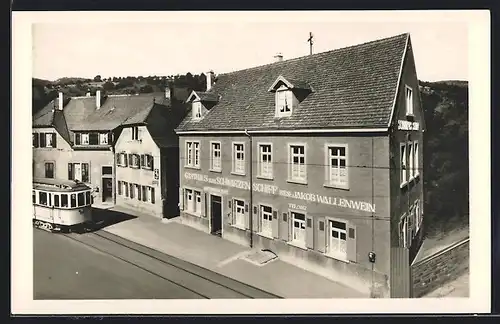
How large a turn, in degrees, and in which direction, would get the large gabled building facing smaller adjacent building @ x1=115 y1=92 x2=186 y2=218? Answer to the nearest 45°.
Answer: approximately 45° to its right

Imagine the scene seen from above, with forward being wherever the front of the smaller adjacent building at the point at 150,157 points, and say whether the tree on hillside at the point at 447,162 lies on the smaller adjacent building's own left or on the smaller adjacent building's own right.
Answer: on the smaller adjacent building's own left

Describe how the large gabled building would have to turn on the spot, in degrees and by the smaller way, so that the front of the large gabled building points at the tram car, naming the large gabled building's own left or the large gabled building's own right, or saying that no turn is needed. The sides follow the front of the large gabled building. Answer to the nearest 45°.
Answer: approximately 45° to the large gabled building's own right

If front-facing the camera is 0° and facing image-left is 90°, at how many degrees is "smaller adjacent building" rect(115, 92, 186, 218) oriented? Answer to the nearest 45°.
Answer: approximately 45°

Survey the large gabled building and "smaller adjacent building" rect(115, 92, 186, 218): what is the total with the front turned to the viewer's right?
0

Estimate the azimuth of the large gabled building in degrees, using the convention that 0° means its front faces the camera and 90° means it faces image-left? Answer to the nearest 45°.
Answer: approximately 45°

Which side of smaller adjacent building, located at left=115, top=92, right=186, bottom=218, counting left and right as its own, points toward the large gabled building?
left
